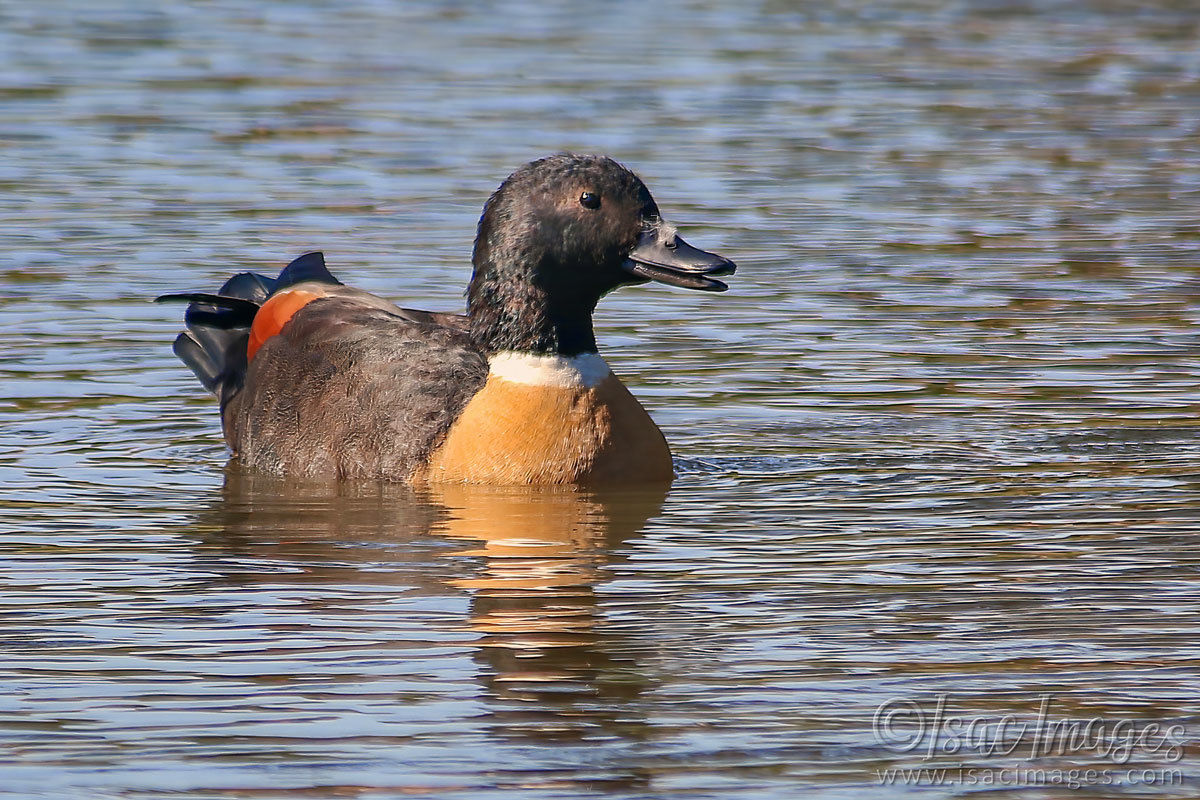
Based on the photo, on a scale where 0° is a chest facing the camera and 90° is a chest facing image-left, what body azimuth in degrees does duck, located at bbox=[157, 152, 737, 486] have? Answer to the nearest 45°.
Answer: approximately 315°
